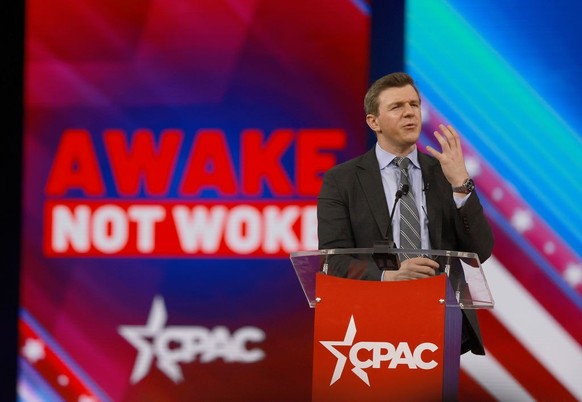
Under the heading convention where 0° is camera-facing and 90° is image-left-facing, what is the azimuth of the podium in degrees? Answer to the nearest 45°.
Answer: approximately 0°

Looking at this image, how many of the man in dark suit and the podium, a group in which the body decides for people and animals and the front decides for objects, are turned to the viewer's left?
0
